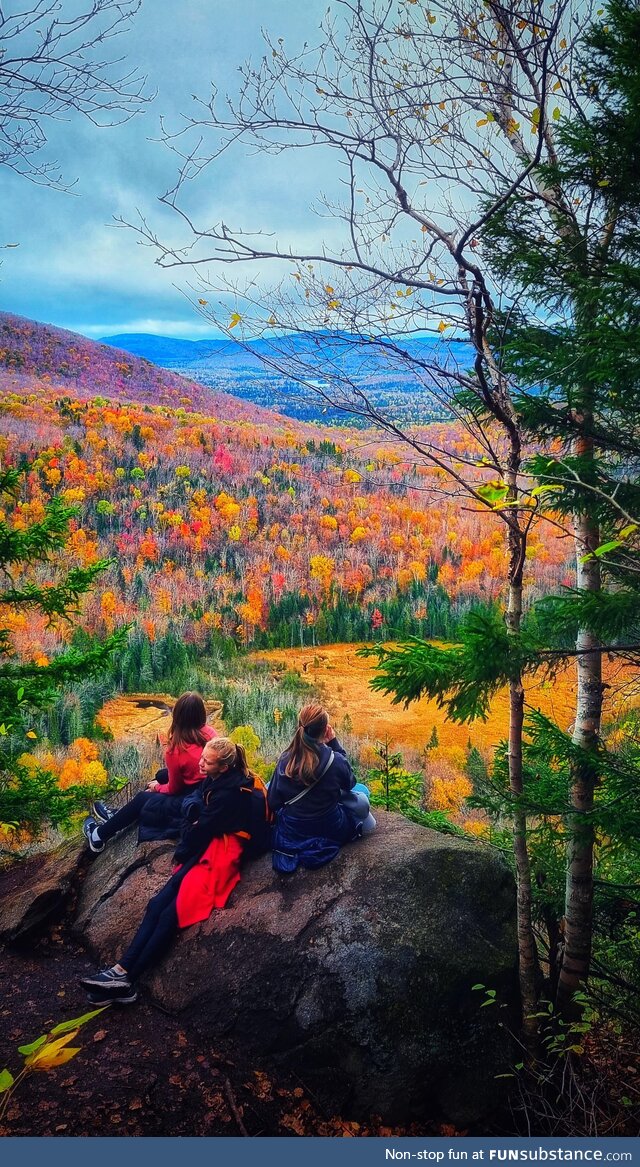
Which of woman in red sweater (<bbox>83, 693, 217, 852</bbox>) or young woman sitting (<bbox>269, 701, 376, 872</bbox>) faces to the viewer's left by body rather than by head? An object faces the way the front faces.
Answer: the woman in red sweater

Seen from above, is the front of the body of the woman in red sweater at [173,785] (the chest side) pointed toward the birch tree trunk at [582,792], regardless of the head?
no

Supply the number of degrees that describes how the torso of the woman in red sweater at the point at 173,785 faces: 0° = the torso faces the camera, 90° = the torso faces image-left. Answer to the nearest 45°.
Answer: approximately 90°

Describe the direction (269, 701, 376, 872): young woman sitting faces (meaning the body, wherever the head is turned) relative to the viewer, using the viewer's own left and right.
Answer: facing away from the viewer and to the right of the viewer

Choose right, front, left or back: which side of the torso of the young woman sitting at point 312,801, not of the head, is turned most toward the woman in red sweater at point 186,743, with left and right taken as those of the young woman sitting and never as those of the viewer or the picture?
left

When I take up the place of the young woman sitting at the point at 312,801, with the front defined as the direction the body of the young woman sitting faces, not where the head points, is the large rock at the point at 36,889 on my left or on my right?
on my left

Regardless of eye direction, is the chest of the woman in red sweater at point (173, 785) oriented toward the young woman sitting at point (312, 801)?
no

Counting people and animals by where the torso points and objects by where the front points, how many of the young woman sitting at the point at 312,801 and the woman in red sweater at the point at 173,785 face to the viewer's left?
1

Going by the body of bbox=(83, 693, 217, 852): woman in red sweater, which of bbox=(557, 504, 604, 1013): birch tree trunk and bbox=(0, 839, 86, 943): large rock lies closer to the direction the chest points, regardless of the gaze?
the large rock

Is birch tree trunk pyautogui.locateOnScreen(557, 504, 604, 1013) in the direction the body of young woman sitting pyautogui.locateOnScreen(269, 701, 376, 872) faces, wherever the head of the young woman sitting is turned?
no
